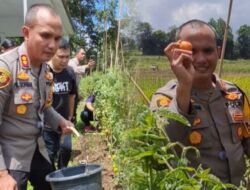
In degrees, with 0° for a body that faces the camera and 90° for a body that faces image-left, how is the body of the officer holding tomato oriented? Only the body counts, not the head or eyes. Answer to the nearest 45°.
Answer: approximately 0°
